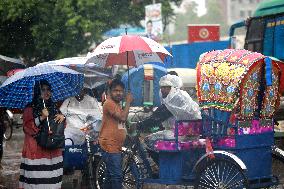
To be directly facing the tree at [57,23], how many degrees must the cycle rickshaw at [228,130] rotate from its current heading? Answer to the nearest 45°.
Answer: approximately 45° to its right

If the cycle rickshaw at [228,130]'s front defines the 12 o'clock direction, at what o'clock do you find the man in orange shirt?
The man in orange shirt is roughly at 12 o'clock from the cycle rickshaw.

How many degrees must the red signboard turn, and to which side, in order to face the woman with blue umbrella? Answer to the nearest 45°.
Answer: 0° — it already faces them

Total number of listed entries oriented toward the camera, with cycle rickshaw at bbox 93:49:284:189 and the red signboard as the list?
1

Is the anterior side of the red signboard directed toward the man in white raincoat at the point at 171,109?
yes

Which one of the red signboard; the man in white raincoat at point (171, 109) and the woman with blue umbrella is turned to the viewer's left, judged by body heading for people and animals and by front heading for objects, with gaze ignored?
the man in white raincoat

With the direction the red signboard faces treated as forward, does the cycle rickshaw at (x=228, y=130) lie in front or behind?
in front

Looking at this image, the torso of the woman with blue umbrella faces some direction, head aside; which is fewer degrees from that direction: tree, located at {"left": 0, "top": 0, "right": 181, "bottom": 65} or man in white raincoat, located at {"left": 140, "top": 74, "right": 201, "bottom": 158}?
the man in white raincoat

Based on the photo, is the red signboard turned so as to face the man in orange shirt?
yes

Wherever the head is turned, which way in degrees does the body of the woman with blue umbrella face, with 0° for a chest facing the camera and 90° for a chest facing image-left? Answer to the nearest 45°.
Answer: approximately 315°

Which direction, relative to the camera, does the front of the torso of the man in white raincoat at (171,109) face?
to the viewer's left

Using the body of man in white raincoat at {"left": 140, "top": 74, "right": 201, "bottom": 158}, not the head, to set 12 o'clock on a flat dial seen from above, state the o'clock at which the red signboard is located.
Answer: The red signboard is roughly at 3 o'clock from the man in white raincoat.

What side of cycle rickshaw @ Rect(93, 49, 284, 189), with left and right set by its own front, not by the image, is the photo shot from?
left
